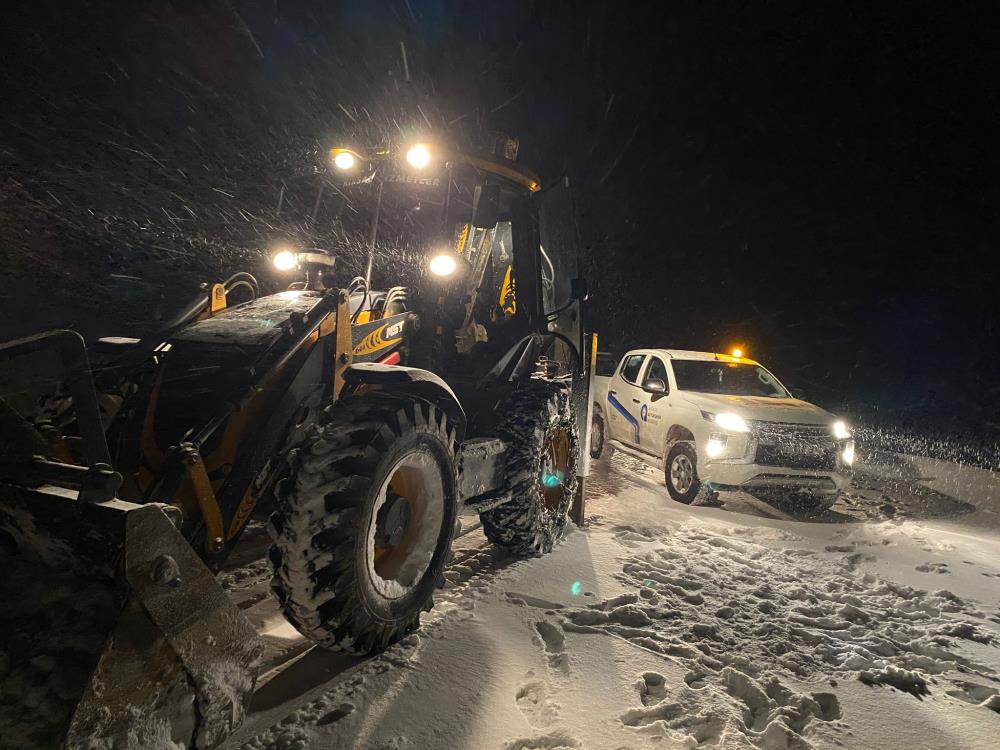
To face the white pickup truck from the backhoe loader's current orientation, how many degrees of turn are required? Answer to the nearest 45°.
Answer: approximately 180°

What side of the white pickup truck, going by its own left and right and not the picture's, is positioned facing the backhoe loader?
right

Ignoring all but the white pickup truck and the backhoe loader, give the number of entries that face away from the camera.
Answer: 0

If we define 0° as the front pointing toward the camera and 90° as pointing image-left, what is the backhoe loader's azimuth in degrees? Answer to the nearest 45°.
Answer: approximately 45°
